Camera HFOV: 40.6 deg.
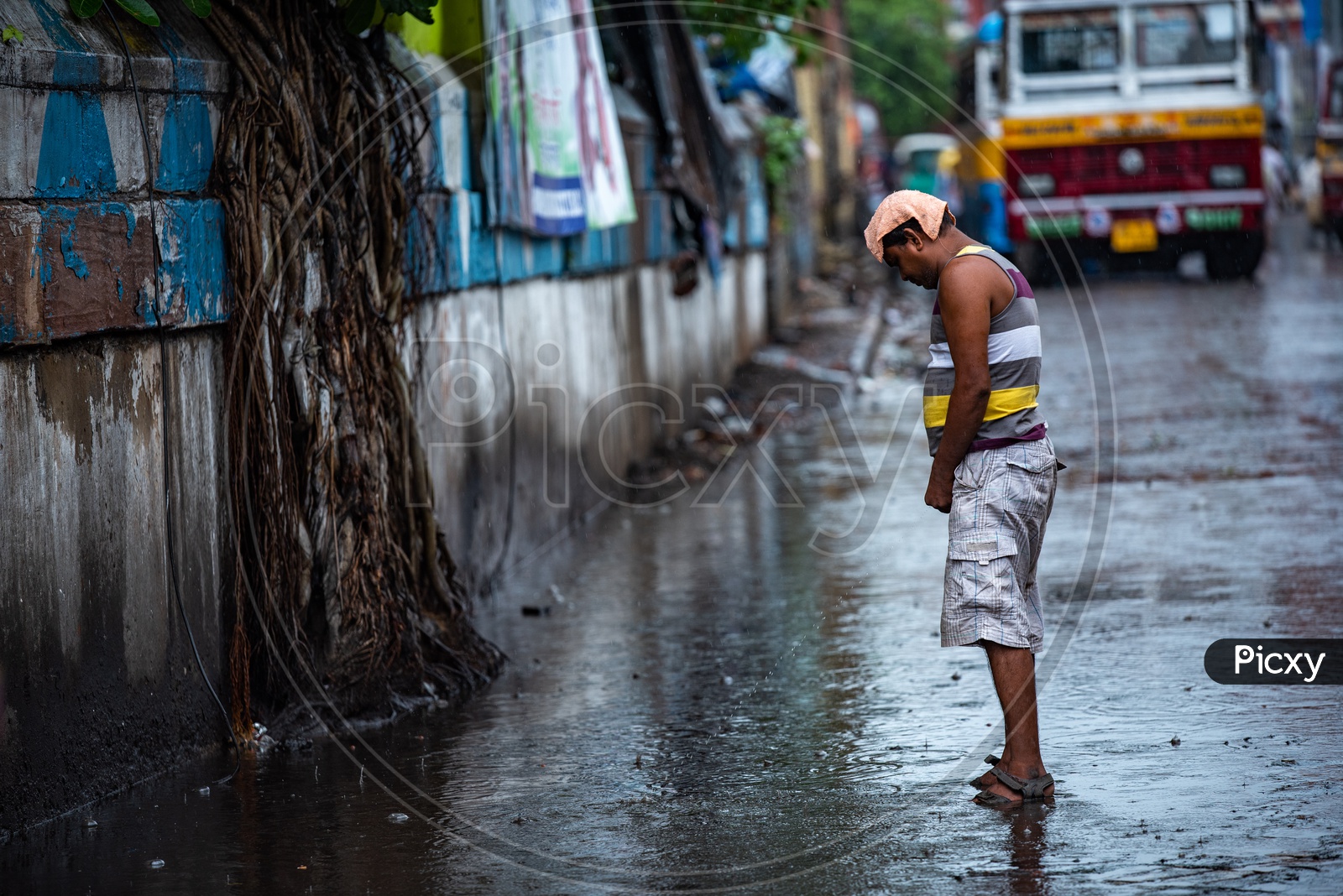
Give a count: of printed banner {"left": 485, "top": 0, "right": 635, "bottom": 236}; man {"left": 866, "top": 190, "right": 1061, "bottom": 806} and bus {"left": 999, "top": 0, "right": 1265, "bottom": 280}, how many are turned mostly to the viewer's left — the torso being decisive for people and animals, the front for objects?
1

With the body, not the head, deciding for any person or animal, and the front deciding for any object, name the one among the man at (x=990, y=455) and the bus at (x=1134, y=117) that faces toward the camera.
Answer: the bus

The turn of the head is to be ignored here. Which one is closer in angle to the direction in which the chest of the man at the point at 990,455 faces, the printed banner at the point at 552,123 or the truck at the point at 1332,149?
the printed banner

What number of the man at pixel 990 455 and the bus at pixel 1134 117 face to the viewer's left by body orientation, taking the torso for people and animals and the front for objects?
1

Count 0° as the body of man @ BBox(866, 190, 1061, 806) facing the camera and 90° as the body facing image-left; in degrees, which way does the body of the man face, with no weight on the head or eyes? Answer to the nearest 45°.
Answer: approximately 90°

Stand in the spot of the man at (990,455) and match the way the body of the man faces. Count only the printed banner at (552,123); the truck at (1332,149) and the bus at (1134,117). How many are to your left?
0

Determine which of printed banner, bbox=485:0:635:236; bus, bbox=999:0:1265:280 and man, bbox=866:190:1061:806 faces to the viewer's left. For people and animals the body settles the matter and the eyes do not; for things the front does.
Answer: the man

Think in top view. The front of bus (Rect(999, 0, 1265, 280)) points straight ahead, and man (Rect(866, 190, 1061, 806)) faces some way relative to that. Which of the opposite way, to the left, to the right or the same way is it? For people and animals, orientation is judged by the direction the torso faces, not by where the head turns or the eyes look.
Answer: to the right

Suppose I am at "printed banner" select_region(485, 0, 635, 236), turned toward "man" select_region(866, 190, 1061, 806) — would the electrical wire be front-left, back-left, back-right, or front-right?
front-right

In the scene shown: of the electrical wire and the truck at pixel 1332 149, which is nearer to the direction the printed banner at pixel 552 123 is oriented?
the electrical wire

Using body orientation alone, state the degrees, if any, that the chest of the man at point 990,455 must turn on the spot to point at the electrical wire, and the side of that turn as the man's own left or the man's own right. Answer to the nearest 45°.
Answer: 0° — they already face it

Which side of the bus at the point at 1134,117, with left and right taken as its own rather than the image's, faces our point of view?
front

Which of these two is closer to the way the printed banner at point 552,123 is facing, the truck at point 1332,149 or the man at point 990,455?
the man

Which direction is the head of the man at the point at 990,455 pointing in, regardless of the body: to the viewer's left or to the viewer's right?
to the viewer's left
